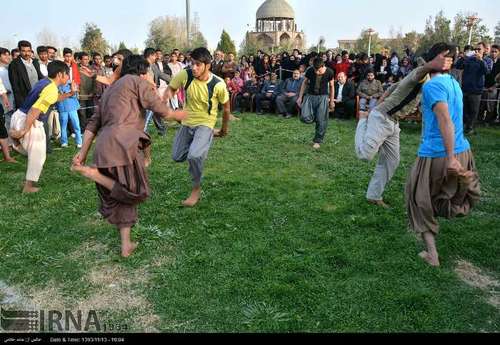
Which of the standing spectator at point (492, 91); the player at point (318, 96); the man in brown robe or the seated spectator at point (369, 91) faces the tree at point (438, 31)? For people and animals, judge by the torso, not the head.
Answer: the man in brown robe

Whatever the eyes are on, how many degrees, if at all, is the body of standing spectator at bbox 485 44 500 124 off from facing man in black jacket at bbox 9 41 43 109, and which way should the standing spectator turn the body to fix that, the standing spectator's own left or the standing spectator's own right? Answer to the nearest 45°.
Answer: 0° — they already face them

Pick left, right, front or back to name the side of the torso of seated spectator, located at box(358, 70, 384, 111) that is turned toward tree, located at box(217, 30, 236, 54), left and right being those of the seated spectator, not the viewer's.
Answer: back

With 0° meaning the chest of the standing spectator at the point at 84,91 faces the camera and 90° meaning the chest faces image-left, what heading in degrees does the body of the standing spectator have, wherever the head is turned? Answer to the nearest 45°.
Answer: approximately 315°

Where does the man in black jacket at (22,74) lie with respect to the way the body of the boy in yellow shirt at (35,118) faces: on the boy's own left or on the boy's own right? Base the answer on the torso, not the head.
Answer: on the boy's own left

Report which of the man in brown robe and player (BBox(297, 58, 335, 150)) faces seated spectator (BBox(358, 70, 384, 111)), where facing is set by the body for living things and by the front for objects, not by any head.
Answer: the man in brown robe

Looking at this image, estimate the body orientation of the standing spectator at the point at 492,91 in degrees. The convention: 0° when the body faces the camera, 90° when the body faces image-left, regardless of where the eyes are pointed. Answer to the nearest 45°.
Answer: approximately 45°

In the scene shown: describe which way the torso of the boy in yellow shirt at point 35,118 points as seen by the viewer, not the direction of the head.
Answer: to the viewer's right
